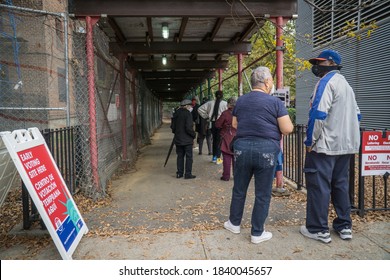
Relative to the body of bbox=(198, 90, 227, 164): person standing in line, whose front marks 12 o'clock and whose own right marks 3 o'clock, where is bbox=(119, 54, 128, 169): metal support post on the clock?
The metal support post is roughly at 9 o'clock from the person standing in line.

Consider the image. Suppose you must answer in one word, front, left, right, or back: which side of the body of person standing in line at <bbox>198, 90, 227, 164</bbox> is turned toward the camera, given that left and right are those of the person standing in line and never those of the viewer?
back

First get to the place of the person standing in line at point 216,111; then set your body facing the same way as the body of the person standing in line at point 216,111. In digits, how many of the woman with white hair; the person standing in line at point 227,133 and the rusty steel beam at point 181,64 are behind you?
2

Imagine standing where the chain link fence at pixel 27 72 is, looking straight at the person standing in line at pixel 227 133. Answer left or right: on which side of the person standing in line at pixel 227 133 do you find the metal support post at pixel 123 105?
left

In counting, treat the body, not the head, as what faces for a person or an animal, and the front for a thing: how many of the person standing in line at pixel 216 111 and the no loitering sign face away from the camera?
1

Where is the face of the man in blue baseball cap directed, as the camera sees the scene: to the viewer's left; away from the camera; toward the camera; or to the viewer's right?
to the viewer's left

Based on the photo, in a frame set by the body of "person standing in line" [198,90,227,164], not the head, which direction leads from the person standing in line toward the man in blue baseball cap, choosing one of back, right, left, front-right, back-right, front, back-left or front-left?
back

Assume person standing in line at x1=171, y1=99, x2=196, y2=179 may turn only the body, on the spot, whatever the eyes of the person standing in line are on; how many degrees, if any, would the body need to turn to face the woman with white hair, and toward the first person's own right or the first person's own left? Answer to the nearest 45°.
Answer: approximately 135° to the first person's own right

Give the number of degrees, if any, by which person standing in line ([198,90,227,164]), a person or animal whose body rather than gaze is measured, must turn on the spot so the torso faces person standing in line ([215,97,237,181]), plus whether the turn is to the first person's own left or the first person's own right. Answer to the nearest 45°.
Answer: approximately 180°

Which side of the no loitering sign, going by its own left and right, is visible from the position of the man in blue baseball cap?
front

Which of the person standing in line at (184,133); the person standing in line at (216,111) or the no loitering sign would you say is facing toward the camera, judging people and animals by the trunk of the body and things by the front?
the no loitering sign

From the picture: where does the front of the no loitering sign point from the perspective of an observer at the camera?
facing the viewer

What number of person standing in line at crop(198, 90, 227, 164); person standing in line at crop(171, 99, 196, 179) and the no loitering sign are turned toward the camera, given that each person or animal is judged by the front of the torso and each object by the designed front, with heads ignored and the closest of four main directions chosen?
1

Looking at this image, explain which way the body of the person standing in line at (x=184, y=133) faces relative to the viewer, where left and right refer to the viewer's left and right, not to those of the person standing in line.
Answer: facing away from the viewer and to the right of the viewer

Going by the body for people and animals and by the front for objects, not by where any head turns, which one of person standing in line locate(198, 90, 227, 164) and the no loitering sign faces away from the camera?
the person standing in line

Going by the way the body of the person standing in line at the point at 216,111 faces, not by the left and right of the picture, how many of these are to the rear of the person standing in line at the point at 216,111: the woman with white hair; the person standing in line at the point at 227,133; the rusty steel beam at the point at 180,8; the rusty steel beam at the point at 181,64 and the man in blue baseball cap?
4

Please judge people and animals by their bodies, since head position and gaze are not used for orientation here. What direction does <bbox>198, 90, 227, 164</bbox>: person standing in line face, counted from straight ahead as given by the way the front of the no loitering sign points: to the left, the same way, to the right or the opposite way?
the opposite way
